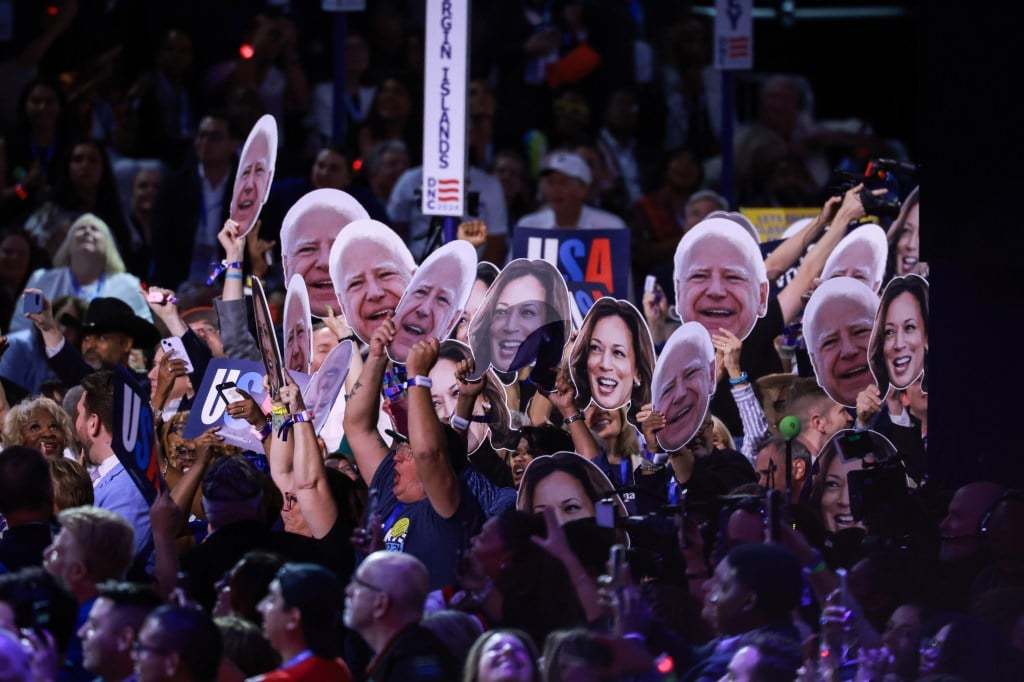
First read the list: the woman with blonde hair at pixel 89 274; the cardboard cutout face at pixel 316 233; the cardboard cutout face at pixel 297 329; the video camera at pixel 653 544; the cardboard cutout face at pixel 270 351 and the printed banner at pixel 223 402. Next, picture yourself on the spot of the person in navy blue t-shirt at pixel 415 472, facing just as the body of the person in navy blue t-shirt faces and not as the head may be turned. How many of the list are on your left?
1

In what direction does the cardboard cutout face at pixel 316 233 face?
toward the camera

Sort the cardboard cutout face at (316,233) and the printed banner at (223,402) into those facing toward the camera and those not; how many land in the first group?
2

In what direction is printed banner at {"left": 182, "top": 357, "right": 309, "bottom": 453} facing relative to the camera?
toward the camera

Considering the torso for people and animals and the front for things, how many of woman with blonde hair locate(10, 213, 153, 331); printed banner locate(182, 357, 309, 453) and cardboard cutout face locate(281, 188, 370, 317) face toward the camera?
3

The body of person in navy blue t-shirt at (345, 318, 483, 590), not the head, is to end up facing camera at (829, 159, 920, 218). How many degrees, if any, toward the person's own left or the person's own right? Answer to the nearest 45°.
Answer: approximately 180°

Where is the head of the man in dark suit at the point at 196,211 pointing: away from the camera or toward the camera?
toward the camera

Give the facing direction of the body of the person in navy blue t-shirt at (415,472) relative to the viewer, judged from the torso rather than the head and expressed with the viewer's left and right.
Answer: facing the viewer and to the left of the viewer

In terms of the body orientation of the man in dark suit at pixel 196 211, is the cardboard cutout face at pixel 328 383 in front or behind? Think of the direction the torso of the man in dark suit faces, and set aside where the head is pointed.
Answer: in front

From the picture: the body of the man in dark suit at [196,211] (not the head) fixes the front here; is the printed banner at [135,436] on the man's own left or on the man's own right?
on the man's own right

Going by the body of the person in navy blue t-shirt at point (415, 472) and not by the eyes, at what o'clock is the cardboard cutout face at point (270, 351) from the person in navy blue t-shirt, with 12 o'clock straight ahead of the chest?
The cardboard cutout face is roughly at 3 o'clock from the person in navy blue t-shirt.

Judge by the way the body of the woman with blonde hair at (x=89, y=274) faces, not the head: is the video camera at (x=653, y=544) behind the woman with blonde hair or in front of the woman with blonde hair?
in front

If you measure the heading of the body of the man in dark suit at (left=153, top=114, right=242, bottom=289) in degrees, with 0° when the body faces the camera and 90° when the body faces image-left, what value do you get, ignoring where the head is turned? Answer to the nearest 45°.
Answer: approximately 315°

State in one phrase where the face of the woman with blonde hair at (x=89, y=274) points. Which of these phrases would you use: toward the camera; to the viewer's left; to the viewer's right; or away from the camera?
toward the camera

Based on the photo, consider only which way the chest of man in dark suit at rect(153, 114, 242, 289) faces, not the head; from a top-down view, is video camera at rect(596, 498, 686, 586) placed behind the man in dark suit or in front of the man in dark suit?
in front

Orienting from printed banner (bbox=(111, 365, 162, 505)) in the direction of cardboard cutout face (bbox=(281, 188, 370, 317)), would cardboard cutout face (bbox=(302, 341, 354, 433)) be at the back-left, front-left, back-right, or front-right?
front-right
